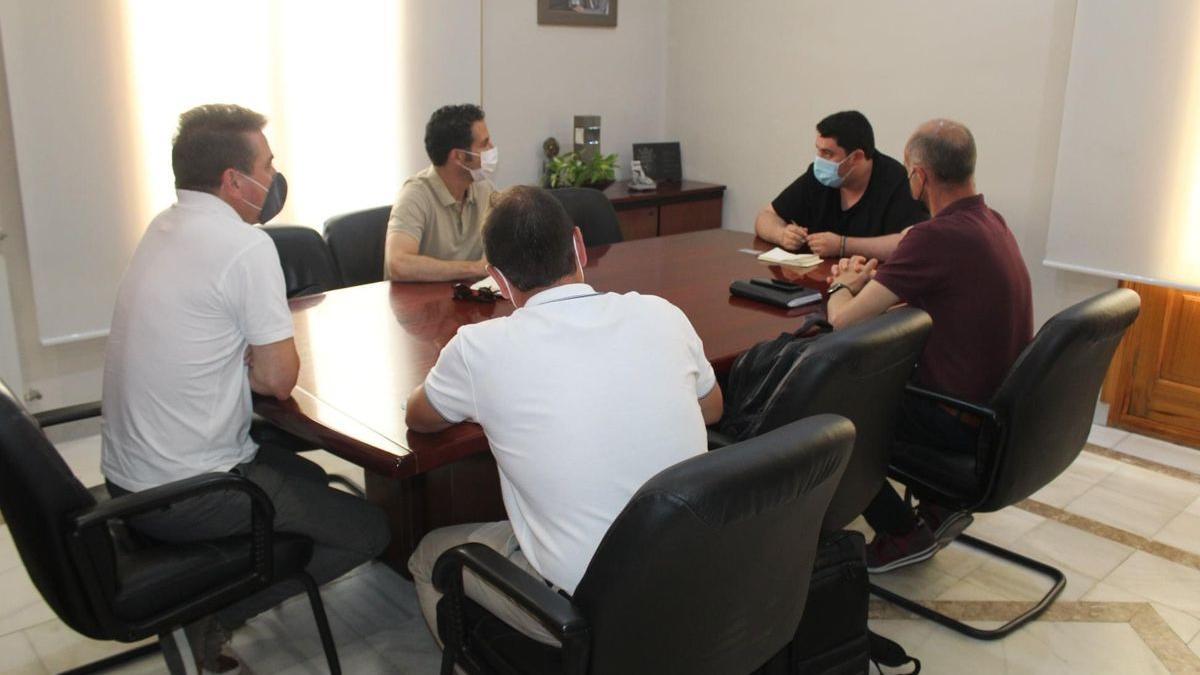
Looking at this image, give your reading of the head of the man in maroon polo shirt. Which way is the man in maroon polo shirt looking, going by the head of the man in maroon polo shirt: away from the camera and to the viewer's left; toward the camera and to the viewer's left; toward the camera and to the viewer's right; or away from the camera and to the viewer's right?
away from the camera and to the viewer's left

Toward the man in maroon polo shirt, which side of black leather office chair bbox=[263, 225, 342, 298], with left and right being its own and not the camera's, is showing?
front

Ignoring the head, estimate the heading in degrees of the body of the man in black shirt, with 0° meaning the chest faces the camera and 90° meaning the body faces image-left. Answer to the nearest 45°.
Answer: approximately 45°

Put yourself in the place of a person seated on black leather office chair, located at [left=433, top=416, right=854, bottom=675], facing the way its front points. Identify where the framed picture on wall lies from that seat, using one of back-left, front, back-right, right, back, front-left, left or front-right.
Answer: front-right

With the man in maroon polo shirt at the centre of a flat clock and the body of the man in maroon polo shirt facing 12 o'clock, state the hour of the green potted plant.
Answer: The green potted plant is roughly at 12 o'clock from the man in maroon polo shirt.

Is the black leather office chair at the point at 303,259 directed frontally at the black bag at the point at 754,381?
yes

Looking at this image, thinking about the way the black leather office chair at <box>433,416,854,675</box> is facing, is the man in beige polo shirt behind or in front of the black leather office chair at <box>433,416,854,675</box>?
in front

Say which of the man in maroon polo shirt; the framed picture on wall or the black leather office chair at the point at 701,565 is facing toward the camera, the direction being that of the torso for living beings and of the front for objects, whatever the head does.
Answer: the framed picture on wall

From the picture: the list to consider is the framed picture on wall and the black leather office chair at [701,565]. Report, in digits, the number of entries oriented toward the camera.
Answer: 1

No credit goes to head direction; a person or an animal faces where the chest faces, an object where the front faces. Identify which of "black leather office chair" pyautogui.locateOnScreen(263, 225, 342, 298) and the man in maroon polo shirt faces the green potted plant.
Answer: the man in maroon polo shirt

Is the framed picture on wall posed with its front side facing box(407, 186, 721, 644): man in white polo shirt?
yes

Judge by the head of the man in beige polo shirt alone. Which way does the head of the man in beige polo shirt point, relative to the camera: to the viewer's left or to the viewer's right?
to the viewer's right

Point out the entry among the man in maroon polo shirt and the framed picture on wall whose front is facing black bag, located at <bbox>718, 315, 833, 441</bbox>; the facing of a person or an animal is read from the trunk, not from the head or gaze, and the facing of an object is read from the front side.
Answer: the framed picture on wall

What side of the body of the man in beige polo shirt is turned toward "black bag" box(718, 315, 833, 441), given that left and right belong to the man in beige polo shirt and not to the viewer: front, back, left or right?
front

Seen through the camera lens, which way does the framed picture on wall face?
facing the viewer

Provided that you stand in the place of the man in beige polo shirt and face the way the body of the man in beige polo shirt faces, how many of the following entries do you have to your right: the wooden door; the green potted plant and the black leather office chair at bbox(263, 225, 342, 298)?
1

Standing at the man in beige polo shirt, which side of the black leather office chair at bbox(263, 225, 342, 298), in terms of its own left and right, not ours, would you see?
left

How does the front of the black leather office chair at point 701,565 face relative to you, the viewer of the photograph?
facing away from the viewer and to the left of the viewer

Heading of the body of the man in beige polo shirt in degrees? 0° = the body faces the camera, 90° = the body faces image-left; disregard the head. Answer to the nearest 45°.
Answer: approximately 315°

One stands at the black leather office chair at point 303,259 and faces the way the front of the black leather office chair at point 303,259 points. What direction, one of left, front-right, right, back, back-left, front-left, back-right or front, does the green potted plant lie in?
left

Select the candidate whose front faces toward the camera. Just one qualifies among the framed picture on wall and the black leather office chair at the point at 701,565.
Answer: the framed picture on wall

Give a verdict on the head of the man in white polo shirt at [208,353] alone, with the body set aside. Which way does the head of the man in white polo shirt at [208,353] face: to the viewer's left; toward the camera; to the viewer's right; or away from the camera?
to the viewer's right
